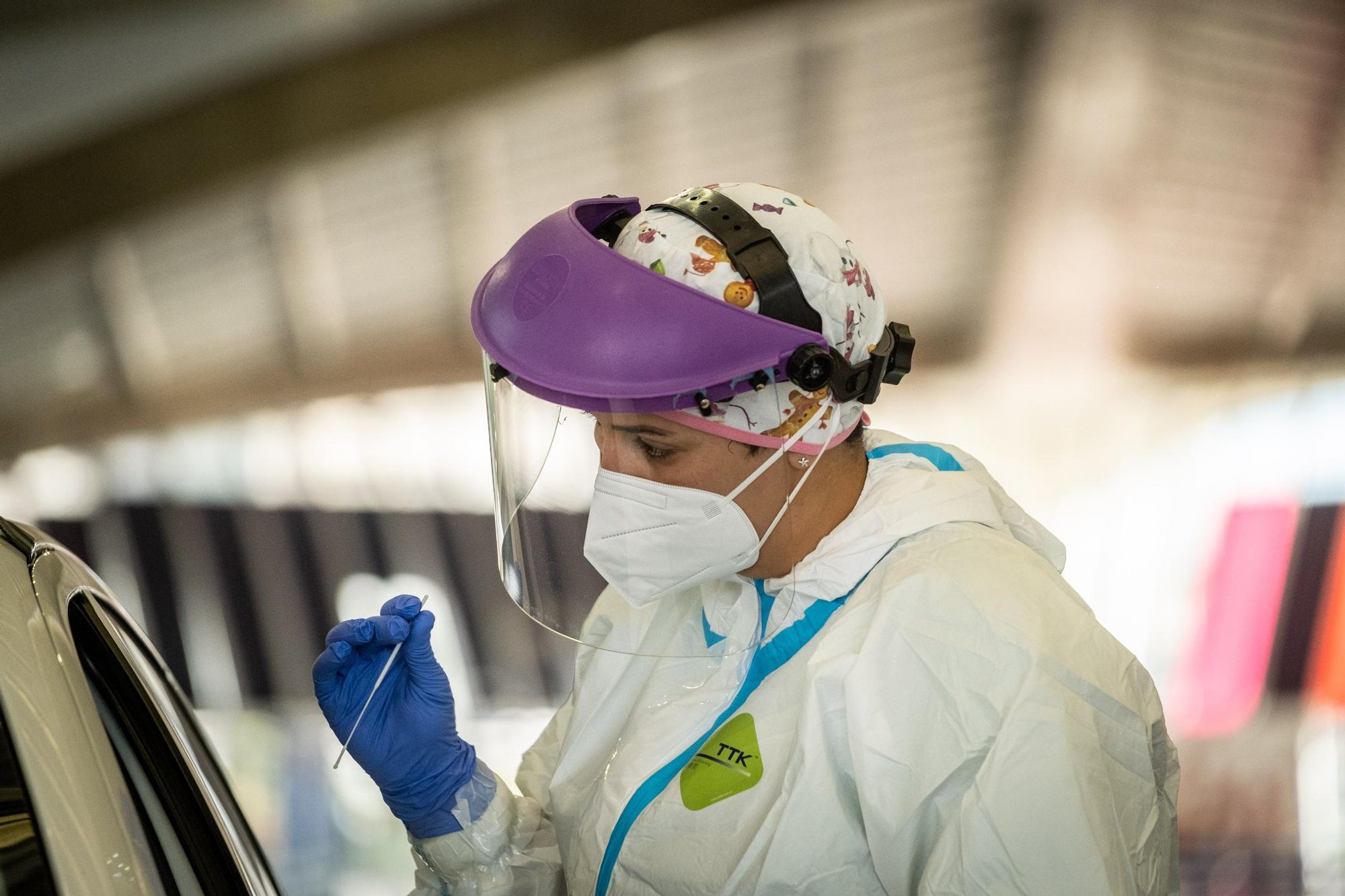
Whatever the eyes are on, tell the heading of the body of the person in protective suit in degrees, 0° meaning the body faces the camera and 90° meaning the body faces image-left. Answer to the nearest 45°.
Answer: approximately 45°

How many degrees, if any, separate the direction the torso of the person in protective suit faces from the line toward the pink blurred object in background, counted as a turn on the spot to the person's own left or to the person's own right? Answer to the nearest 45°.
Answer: approximately 180°

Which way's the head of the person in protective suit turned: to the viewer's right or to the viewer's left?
to the viewer's left
